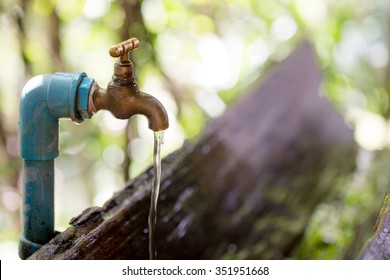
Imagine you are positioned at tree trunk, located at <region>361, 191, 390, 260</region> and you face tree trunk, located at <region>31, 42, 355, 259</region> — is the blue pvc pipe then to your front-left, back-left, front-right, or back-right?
front-left

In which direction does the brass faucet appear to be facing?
to the viewer's right
